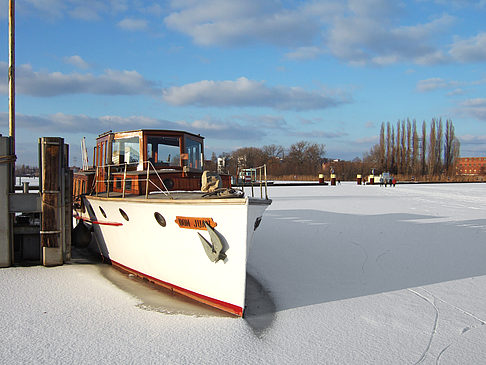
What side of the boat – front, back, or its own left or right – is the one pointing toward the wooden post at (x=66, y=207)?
back

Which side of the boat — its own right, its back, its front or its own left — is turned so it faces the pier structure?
right

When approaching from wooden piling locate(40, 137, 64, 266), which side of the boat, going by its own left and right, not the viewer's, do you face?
right

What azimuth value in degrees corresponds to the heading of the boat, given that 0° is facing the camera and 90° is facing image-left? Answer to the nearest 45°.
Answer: approximately 315°
